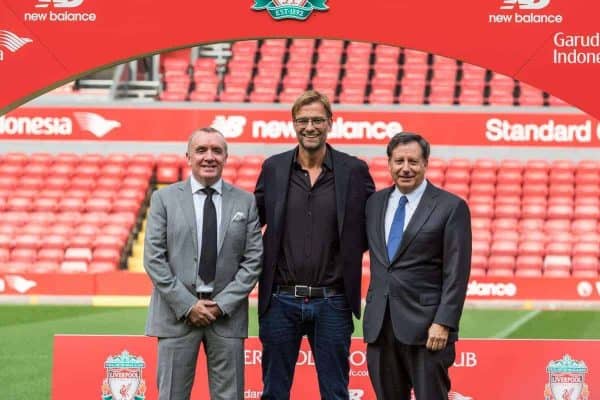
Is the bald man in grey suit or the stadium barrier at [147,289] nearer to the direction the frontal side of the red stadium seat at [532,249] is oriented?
the bald man in grey suit

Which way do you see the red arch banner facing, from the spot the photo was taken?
facing the viewer

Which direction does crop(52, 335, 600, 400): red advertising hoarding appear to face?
toward the camera

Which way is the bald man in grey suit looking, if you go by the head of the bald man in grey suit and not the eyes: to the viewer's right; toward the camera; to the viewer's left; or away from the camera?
toward the camera

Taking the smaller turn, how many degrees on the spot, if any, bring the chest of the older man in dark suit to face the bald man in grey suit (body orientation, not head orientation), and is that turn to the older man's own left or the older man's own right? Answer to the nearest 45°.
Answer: approximately 45° to the older man's own right

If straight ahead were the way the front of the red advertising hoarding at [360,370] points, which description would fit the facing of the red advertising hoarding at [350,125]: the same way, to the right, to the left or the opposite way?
the same way

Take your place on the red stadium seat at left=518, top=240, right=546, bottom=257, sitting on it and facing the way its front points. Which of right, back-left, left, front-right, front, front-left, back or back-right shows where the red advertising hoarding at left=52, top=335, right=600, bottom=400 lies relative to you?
front

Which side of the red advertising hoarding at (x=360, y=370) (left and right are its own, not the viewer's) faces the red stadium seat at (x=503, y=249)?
back

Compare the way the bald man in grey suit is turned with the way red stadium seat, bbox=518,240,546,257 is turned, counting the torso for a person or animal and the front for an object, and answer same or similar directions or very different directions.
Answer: same or similar directions

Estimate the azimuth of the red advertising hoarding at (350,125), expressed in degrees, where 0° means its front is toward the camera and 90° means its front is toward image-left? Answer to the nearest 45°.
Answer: approximately 0°

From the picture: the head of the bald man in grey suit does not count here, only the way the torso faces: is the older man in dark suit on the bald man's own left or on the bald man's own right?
on the bald man's own left

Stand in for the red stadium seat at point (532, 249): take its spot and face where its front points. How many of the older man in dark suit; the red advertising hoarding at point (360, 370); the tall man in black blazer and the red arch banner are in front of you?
4

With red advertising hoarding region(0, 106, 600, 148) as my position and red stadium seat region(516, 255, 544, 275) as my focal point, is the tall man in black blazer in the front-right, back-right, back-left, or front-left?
front-right

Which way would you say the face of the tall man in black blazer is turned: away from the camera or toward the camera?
toward the camera

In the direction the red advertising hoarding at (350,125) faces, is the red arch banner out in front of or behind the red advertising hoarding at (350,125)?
in front
